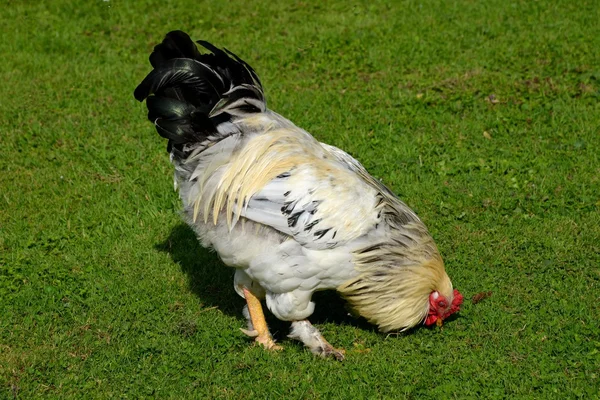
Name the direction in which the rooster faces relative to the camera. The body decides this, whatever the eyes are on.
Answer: to the viewer's right
